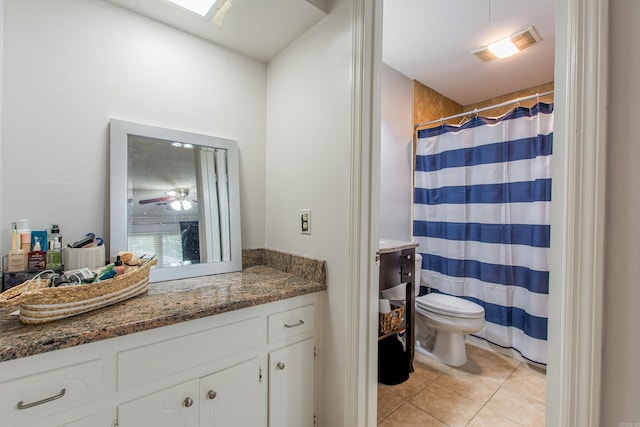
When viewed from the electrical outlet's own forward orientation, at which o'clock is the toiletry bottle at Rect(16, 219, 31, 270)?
The toiletry bottle is roughly at 1 o'clock from the electrical outlet.

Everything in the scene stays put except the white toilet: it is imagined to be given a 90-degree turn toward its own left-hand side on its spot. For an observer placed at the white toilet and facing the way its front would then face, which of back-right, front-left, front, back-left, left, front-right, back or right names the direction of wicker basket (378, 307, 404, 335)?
back

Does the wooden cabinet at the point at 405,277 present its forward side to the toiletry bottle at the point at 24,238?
no

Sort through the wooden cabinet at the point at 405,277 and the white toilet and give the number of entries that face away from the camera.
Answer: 0

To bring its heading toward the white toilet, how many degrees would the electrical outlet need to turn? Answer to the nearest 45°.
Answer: approximately 180°

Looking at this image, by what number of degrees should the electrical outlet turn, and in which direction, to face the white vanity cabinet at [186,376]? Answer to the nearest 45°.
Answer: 0° — it already faces it

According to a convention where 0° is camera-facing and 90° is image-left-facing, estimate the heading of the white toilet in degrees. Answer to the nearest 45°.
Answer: approximately 315°

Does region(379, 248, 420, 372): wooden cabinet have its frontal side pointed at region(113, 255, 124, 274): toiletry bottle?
no

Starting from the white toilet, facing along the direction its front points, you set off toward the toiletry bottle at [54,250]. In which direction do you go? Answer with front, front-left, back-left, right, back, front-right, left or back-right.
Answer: right

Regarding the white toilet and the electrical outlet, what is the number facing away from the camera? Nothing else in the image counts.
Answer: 0

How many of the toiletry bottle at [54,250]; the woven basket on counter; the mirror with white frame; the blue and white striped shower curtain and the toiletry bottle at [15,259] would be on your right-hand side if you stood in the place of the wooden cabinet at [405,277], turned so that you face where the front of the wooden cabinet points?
4

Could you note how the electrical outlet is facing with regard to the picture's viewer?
facing the viewer and to the left of the viewer

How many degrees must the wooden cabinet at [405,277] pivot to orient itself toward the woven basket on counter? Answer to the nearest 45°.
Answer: approximately 90° to its right
